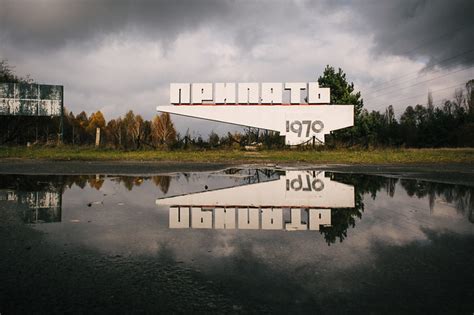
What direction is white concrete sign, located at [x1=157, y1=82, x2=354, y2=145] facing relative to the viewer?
toward the camera

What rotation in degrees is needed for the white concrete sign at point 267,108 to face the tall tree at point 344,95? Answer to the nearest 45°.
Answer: approximately 135° to its left
